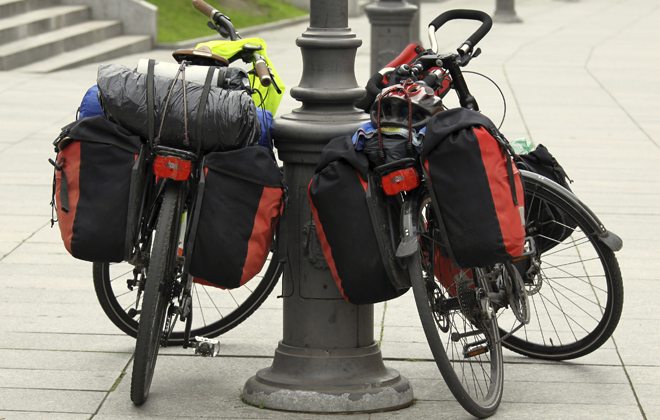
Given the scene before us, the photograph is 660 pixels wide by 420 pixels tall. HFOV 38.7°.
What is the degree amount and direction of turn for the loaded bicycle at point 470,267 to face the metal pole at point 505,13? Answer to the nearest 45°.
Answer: approximately 45° to its left

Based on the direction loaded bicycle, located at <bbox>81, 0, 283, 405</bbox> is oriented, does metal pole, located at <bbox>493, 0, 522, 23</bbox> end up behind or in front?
in front

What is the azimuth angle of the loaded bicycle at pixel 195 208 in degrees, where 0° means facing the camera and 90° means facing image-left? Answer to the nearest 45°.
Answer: approximately 180°

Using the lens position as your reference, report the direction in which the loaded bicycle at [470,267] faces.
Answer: facing away from the viewer and to the right of the viewer

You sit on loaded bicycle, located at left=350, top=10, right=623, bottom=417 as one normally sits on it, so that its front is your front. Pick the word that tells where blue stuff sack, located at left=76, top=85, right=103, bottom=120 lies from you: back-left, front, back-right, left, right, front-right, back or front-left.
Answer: back-left

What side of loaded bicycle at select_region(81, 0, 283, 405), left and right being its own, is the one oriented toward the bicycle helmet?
right

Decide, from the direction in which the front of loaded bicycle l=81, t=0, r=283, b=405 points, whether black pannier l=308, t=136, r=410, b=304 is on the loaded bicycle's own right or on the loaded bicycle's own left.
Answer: on the loaded bicycle's own right

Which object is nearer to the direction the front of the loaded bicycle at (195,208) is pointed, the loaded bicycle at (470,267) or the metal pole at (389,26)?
the metal pole
